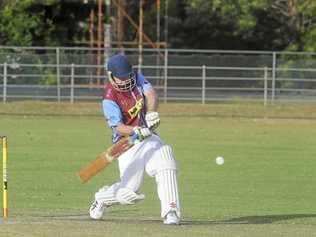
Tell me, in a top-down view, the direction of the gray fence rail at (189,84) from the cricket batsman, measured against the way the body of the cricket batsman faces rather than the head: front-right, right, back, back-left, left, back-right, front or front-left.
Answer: back-left

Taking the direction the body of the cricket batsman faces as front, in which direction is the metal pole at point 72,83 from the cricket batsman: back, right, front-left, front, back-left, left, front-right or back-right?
back-left

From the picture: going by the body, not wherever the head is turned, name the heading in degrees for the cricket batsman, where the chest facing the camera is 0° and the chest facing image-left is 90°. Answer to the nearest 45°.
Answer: approximately 315°

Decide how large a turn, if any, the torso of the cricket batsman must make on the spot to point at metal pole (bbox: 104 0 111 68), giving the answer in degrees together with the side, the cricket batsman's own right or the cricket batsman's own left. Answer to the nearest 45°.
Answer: approximately 135° to the cricket batsman's own left
